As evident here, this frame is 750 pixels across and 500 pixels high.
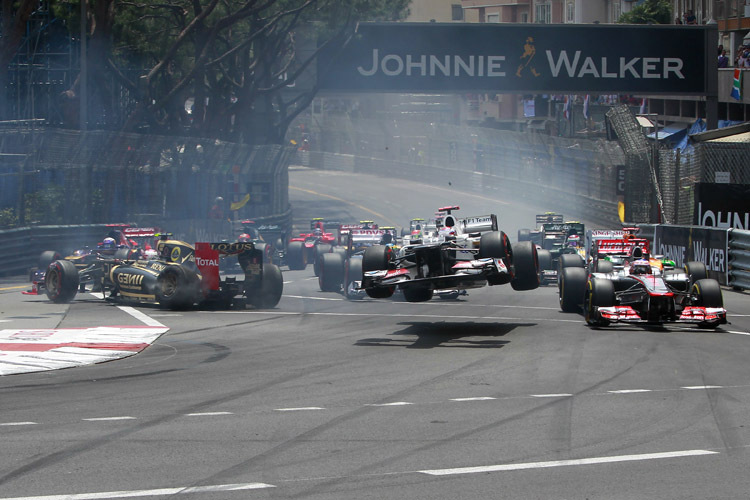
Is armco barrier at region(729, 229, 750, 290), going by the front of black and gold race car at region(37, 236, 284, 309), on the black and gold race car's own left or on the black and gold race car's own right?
on the black and gold race car's own right

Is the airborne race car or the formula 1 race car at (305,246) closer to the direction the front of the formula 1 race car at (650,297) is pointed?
the airborne race car

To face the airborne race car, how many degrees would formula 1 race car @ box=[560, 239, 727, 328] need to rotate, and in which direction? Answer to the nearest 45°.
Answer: approximately 45° to its right

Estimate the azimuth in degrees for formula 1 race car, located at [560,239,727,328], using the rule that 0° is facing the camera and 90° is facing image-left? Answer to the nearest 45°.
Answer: approximately 0°

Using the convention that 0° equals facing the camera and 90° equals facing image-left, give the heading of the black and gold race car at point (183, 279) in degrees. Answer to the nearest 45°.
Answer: approximately 135°

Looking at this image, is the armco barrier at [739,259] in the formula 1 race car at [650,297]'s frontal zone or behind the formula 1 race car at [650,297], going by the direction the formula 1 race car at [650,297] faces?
behind

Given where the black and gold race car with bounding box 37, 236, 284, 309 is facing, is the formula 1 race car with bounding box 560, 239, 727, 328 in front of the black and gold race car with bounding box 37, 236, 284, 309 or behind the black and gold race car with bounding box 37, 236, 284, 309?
behind

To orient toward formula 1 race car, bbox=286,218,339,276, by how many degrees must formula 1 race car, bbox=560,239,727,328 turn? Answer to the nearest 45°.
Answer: approximately 135° to its right

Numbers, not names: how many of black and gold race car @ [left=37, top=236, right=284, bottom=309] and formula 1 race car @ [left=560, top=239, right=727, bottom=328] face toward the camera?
1

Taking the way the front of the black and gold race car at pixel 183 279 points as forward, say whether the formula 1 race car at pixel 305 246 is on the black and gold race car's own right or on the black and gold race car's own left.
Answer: on the black and gold race car's own right

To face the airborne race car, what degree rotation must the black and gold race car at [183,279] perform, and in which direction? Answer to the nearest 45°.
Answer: approximately 180°
